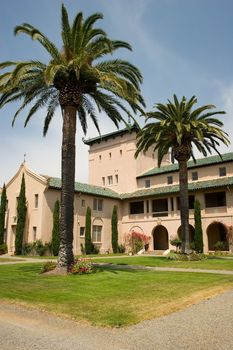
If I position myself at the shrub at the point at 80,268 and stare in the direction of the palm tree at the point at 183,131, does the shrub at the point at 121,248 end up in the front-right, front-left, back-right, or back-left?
front-left

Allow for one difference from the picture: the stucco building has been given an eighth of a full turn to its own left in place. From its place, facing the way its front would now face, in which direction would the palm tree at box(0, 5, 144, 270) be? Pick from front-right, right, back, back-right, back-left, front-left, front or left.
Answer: front

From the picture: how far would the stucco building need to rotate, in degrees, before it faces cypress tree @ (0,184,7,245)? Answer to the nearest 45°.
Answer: approximately 45° to its right

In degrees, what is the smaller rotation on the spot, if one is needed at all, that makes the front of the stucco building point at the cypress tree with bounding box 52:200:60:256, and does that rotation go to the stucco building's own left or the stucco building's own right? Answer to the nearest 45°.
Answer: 0° — it already faces it

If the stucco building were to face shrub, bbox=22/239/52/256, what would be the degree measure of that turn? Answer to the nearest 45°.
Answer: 0° — it already faces it

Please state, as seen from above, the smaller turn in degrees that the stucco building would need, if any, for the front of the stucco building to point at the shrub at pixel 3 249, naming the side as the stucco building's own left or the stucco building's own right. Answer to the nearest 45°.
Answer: approximately 45° to the stucco building's own right

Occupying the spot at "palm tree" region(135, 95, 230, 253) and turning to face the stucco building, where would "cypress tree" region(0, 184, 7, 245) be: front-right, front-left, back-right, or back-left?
front-left

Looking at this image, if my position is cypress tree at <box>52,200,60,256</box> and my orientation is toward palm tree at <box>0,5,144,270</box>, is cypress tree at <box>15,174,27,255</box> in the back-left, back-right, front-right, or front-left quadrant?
back-right

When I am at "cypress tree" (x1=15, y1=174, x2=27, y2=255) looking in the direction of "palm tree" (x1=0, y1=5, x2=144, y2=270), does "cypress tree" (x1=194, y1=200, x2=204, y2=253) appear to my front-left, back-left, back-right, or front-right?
front-left

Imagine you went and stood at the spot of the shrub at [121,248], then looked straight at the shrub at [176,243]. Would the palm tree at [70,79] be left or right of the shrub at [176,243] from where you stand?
right
